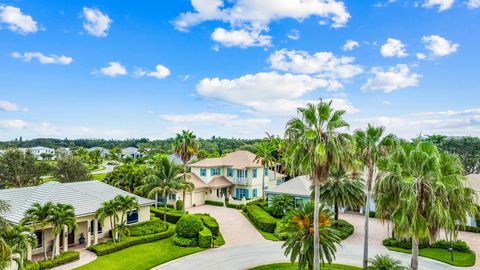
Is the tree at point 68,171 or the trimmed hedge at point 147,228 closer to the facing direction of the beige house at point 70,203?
the trimmed hedge

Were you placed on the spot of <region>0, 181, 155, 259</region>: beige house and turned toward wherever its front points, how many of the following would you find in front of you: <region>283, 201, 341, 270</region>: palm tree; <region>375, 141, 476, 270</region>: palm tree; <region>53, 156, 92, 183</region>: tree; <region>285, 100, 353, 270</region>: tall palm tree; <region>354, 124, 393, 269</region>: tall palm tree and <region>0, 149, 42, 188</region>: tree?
4

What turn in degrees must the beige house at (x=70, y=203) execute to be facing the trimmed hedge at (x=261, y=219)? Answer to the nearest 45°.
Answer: approximately 45° to its left

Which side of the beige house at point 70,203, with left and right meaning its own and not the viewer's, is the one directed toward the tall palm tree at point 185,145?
left

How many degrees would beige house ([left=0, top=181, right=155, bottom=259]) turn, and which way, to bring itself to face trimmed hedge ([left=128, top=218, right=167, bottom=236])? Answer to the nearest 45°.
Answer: approximately 45° to its left

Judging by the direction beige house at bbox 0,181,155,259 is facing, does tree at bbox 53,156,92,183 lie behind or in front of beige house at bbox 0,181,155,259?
behind

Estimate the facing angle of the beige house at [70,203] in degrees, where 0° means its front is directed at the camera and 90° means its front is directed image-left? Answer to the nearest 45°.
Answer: approximately 315°

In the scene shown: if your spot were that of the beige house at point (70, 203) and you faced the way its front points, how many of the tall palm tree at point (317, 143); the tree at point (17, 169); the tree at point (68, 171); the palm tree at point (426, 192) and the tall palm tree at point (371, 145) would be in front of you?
3

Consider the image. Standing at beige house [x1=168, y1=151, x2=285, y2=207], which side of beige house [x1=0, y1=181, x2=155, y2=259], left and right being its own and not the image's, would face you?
left
